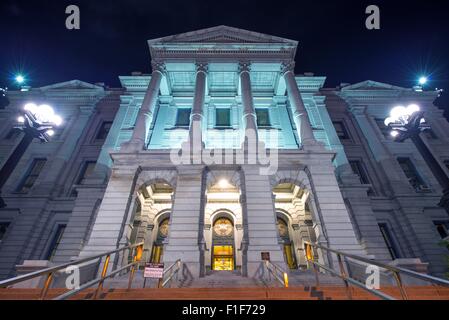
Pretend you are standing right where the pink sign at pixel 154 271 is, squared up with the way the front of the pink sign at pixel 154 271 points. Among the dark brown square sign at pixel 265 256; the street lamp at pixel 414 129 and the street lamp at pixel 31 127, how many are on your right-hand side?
1

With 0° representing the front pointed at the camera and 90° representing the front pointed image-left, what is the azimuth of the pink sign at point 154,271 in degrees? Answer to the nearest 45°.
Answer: approximately 0°

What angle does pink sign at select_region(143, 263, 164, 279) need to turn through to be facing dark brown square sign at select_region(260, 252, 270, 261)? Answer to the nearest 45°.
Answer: approximately 135° to its left

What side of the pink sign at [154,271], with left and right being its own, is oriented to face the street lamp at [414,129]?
left

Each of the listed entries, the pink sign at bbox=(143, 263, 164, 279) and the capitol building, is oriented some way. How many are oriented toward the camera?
2

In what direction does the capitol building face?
toward the camera

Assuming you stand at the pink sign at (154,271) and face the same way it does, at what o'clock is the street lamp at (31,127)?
The street lamp is roughly at 3 o'clock from the pink sign.

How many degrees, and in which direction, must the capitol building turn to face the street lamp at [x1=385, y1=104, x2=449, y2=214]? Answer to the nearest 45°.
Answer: approximately 45° to its left
